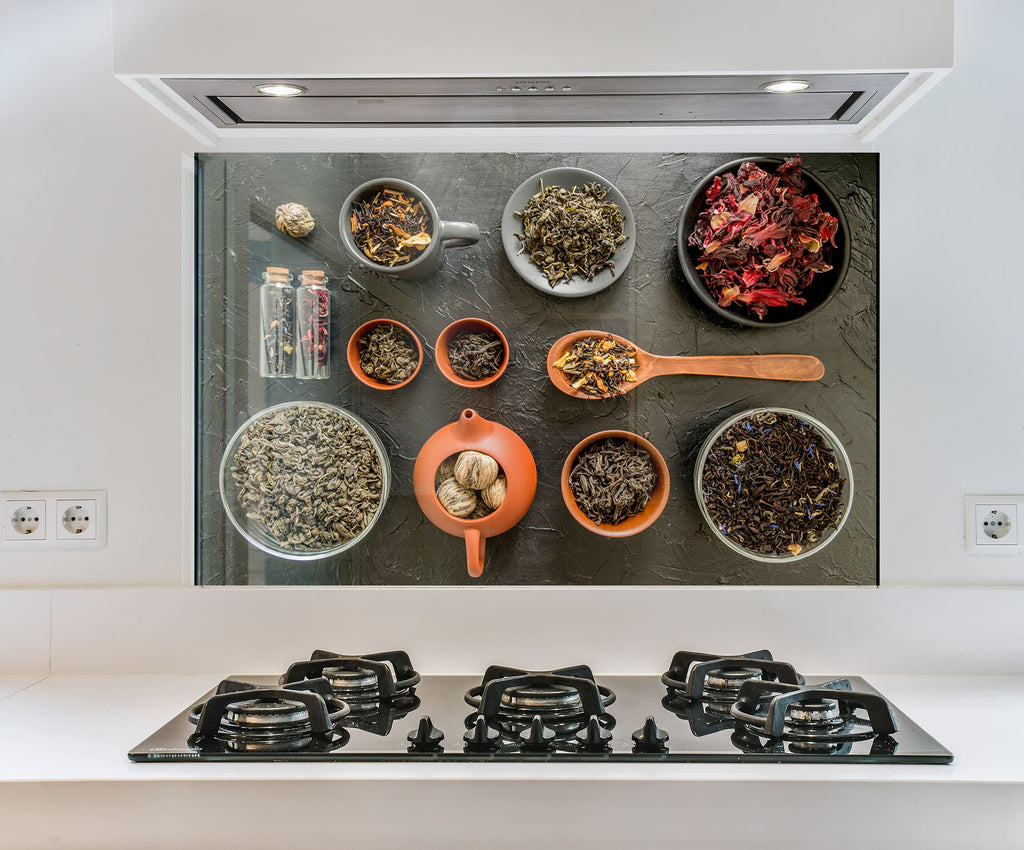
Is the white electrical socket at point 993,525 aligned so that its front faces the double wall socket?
no

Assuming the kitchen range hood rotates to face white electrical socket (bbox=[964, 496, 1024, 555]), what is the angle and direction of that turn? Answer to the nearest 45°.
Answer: approximately 135° to its left

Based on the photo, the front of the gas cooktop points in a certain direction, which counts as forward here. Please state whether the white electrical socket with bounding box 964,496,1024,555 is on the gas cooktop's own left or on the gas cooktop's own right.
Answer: on the gas cooktop's own left

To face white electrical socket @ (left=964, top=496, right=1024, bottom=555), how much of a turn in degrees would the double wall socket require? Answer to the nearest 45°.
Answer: approximately 45° to its left

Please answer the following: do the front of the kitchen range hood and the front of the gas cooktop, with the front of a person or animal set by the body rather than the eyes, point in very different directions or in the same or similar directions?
same or similar directions

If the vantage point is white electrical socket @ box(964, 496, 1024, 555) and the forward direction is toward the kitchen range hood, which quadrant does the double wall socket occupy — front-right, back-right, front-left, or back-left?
front-right

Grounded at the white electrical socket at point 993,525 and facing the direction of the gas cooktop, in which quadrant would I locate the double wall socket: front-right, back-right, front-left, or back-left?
front-right

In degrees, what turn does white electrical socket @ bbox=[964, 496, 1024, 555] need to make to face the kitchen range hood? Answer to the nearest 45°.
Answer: approximately 45° to its right

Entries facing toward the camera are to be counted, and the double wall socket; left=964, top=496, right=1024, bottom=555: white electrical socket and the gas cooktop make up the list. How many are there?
3

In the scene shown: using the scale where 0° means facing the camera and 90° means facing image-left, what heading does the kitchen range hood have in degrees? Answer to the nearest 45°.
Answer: approximately 0°

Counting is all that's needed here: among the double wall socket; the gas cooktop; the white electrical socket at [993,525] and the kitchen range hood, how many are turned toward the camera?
4

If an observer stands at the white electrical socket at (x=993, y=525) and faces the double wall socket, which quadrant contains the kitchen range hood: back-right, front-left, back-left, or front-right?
front-left

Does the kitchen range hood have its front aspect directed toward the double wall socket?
no

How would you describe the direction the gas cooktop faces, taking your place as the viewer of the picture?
facing the viewer
